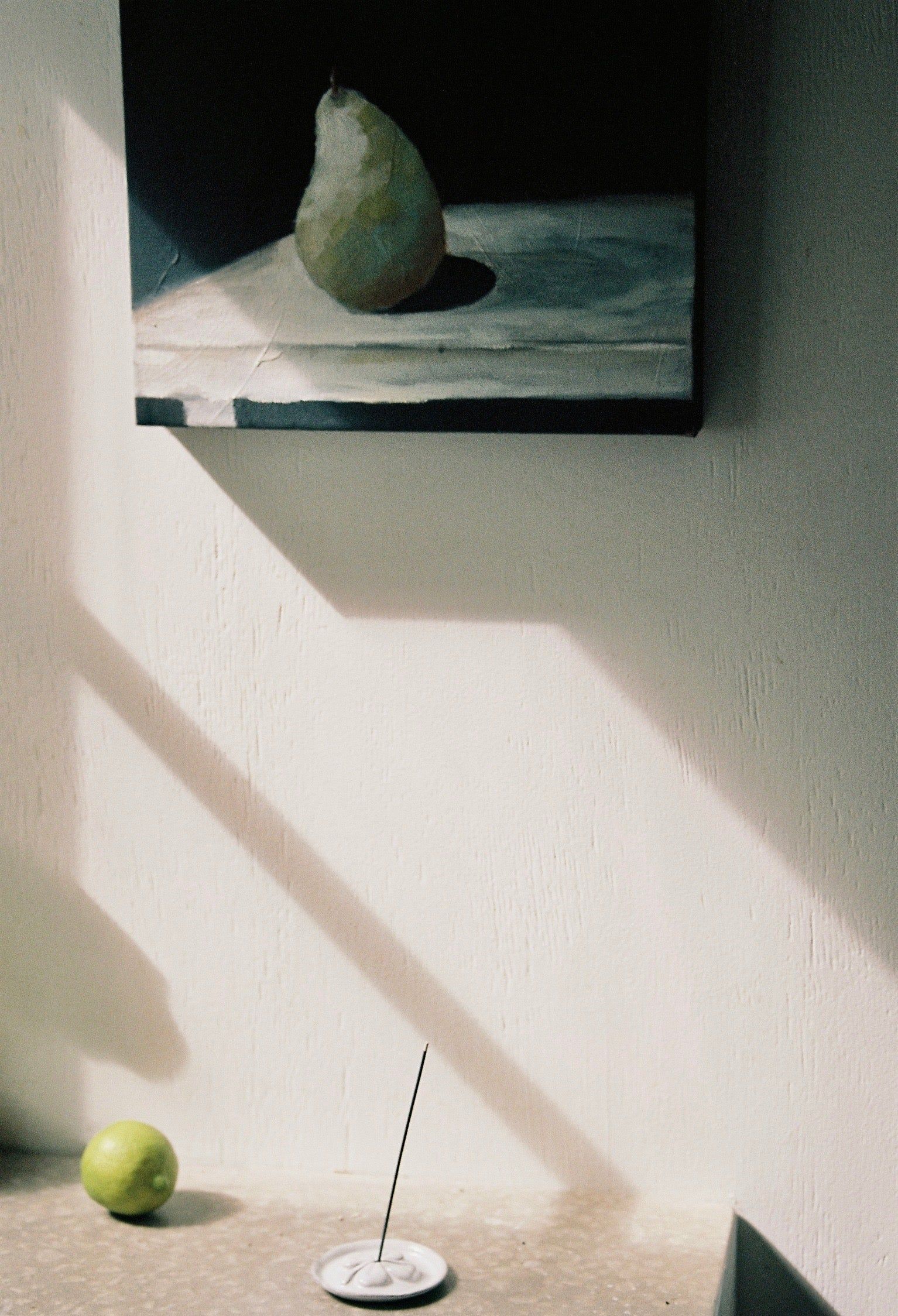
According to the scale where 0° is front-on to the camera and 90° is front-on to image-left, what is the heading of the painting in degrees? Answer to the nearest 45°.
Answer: approximately 0°
